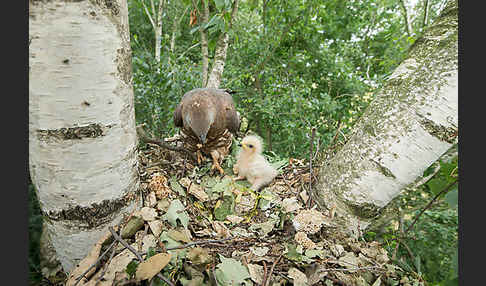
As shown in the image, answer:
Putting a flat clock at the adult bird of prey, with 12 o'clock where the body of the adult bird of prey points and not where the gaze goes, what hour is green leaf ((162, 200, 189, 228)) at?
The green leaf is roughly at 12 o'clock from the adult bird of prey.

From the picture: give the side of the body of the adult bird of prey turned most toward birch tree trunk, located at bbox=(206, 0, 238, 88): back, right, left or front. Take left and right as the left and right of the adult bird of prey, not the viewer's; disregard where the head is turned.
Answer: back

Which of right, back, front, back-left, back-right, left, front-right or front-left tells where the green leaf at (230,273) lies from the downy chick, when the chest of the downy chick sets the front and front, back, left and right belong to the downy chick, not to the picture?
front-left

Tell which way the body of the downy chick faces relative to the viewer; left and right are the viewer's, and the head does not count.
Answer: facing the viewer and to the left of the viewer

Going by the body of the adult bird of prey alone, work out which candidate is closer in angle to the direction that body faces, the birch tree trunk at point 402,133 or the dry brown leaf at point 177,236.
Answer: the dry brown leaf

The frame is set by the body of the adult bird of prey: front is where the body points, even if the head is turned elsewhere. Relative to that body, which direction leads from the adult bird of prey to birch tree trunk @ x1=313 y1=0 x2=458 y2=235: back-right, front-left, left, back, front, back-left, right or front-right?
front-left

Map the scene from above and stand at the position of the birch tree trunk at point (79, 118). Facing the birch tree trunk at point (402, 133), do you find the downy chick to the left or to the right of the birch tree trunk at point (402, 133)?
left

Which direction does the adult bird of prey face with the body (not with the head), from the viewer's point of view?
toward the camera

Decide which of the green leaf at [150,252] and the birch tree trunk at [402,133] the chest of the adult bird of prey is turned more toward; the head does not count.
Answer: the green leaf
